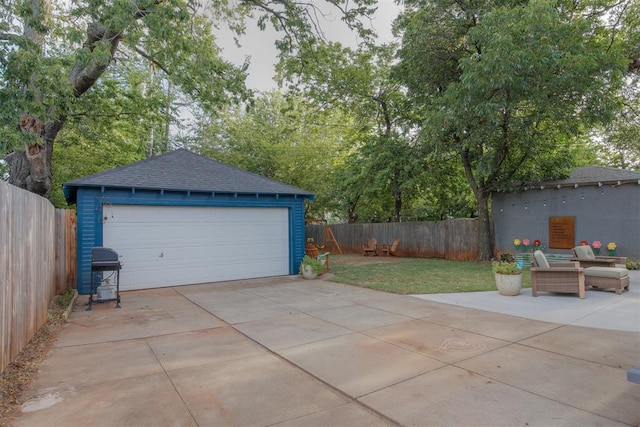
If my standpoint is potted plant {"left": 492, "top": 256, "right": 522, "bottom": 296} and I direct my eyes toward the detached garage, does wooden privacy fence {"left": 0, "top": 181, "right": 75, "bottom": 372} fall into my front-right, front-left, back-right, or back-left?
front-left

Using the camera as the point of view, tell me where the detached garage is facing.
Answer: facing the viewer

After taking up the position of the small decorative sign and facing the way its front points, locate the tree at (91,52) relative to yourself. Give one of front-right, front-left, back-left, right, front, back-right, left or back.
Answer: front-right

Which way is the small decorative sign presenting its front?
toward the camera

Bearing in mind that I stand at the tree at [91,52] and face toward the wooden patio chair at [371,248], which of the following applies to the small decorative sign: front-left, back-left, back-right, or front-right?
front-right

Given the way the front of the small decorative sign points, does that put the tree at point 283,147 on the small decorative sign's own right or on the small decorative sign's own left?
on the small decorative sign's own right

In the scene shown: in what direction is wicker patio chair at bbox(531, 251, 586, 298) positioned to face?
to the viewer's right

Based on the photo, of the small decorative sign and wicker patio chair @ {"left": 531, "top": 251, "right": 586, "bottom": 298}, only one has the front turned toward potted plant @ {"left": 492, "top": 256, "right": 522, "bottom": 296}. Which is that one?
the small decorative sign

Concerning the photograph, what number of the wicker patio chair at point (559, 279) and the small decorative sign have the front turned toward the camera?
1

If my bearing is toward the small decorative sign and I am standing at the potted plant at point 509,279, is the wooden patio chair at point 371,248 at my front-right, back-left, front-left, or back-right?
front-left

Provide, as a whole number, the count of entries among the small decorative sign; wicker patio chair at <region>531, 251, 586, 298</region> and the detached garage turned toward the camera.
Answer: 2

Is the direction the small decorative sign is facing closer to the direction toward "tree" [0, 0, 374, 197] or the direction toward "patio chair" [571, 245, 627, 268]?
the patio chair

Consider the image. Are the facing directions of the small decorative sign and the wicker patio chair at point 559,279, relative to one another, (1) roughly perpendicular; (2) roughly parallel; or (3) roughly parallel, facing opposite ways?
roughly perpendicular

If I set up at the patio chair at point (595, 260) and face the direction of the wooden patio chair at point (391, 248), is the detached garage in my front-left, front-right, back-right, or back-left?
front-left

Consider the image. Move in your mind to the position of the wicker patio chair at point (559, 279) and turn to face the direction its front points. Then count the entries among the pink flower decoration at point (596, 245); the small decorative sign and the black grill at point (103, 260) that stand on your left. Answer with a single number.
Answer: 2

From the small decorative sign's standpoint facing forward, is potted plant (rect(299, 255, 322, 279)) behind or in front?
in front

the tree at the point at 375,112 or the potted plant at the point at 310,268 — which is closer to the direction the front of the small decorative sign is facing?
the potted plant

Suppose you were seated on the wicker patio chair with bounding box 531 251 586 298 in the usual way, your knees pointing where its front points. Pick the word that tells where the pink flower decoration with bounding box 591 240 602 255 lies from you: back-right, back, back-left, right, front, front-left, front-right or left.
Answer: left
